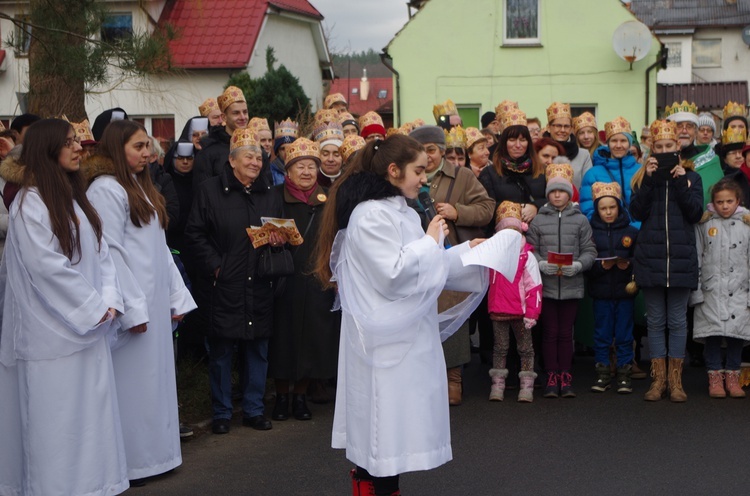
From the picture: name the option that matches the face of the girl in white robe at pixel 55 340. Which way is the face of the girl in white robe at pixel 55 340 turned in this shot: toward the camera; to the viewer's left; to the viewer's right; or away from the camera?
to the viewer's right

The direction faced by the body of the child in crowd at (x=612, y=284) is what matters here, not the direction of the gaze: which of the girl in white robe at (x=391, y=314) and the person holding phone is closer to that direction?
the girl in white robe

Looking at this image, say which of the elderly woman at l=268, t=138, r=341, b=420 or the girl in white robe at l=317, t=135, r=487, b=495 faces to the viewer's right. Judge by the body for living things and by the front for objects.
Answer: the girl in white robe

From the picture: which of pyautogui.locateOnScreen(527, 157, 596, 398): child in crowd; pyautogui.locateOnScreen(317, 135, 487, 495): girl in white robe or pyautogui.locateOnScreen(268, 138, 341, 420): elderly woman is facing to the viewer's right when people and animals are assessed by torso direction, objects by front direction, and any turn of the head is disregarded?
the girl in white robe

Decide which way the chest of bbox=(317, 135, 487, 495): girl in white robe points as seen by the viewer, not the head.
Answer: to the viewer's right

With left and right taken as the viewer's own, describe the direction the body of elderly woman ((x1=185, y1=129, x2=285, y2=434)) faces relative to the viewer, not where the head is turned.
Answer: facing the viewer and to the right of the viewer

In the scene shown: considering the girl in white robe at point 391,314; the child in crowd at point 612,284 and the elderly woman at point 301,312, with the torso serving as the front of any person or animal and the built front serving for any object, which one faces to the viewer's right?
the girl in white robe

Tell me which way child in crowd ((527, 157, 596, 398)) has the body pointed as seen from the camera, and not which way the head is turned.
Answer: toward the camera

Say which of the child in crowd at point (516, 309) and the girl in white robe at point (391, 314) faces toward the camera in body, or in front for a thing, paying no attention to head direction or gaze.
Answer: the child in crowd

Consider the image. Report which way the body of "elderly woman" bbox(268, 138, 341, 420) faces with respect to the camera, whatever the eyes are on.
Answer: toward the camera

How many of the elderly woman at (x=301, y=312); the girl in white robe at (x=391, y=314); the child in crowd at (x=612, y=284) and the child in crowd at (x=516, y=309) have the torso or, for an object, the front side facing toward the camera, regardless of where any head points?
3

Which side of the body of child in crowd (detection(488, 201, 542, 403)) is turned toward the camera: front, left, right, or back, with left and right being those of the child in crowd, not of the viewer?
front

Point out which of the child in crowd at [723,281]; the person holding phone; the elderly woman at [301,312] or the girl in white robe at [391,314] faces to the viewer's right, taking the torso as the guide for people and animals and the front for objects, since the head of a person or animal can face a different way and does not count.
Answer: the girl in white robe

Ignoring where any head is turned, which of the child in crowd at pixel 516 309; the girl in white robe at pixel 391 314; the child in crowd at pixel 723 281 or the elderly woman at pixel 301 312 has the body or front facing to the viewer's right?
the girl in white robe

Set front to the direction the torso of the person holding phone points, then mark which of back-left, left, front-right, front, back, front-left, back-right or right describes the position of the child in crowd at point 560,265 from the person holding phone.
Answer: right
